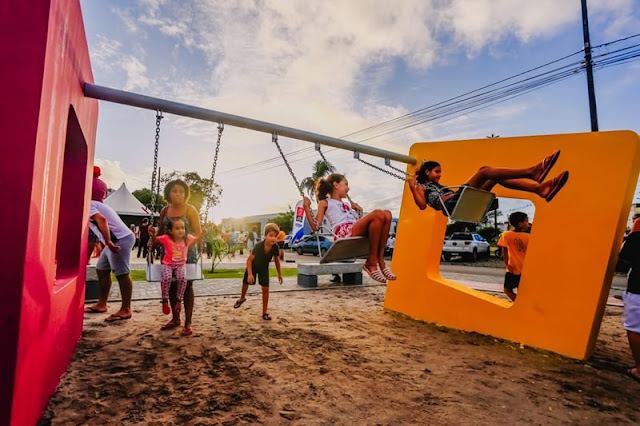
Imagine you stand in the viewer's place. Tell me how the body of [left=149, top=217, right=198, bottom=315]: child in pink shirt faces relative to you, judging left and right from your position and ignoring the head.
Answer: facing the viewer

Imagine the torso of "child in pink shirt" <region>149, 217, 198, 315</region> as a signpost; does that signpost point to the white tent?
no

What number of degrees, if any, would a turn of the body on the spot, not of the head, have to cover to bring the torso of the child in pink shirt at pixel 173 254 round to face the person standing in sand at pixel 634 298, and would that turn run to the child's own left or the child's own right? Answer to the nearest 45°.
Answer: approximately 45° to the child's own left

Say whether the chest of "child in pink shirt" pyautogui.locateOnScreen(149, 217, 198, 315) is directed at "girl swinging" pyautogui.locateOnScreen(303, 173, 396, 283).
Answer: no

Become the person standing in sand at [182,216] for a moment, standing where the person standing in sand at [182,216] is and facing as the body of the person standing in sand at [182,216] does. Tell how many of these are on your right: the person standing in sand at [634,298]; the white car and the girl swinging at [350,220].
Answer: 0

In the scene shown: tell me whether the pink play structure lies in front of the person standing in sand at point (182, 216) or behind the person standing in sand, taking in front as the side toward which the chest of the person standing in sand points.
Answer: in front

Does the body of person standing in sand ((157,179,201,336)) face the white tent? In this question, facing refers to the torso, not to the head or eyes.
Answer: no

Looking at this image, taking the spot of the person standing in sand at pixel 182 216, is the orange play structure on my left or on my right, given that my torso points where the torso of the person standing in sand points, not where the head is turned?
on my left

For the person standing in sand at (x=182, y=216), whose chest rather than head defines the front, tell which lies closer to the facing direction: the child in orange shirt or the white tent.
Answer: the child in orange shirt

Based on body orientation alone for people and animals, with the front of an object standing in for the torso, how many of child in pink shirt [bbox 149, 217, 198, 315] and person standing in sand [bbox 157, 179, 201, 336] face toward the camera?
2

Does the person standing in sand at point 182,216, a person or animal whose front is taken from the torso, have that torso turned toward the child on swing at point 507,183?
no

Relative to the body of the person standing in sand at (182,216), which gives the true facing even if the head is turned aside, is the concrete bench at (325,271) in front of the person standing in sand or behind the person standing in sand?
behind

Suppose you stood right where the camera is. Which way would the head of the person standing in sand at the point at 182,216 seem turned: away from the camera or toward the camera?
toward the camera

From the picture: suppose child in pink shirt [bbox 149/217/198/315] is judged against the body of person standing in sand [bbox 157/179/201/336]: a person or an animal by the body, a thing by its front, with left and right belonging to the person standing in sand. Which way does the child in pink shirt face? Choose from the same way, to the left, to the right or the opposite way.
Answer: the same way

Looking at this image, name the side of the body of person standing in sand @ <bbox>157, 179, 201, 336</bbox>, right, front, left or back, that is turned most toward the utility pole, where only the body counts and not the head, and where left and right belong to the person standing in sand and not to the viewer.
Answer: left
